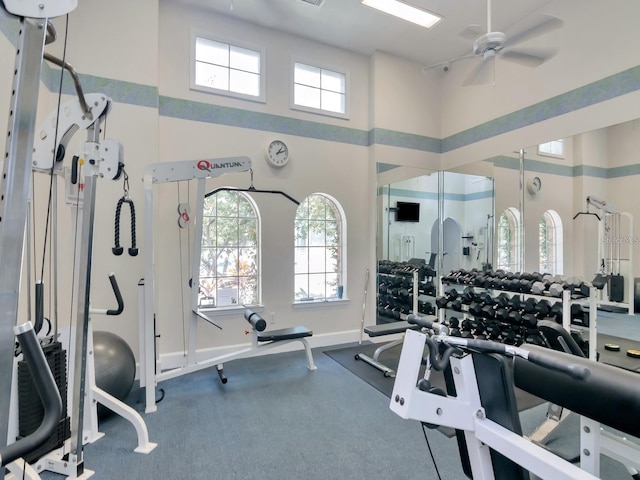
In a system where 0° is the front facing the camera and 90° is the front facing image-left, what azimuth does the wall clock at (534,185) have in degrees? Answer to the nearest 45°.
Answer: approximately 315°

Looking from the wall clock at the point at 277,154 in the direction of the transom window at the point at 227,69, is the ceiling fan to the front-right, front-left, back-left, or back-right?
back-left

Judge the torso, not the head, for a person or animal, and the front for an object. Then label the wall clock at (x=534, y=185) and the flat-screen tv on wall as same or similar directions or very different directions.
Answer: same or similar directions

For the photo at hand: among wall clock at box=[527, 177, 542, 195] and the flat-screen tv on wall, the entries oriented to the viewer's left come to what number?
0
